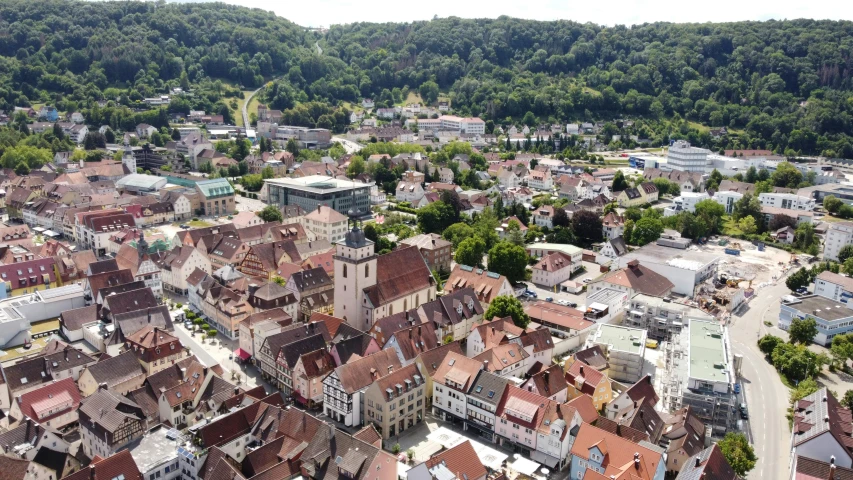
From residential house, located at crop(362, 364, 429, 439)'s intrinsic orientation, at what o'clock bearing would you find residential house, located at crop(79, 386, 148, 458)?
residential house, located at crop(79, 386, 148, 458) is roughly at 4 o'clock from residential house, located at crop(362, 364, 429, 439).

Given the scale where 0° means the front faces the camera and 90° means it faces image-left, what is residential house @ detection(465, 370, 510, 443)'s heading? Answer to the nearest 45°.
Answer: approximately 45°

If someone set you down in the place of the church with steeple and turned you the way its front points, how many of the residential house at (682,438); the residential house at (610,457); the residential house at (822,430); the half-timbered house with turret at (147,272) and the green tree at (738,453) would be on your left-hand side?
4

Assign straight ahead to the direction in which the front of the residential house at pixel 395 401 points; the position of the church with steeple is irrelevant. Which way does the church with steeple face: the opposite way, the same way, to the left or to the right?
to the right

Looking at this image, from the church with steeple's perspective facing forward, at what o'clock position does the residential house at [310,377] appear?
The residential house is roughly at 11 o'clock from the church with steeple.

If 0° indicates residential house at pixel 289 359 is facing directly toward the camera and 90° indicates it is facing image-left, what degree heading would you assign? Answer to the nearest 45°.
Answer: approximately 45°

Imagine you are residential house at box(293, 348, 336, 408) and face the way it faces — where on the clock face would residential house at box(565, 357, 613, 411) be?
residential house at box(565, 357, 613, 411) is roughly at 8 o'clock from residential house at box(293, 348, 336, 408).

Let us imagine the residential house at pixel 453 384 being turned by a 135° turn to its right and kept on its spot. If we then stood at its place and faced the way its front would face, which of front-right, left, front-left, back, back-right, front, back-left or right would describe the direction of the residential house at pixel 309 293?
front-left

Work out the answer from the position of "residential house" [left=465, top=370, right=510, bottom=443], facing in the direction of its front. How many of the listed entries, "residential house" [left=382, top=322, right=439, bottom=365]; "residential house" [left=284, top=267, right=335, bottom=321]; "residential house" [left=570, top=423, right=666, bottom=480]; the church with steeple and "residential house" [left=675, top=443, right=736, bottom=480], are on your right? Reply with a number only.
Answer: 3

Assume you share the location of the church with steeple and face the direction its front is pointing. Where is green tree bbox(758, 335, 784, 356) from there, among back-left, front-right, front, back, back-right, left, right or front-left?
back-left

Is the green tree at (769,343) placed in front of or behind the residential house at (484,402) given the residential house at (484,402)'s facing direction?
behind

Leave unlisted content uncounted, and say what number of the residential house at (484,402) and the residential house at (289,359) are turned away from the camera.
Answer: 0

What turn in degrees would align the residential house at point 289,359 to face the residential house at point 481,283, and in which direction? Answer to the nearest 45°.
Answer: approximately 180°

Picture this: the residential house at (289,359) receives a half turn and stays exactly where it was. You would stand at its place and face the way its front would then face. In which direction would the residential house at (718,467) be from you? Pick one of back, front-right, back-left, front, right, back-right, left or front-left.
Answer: right
